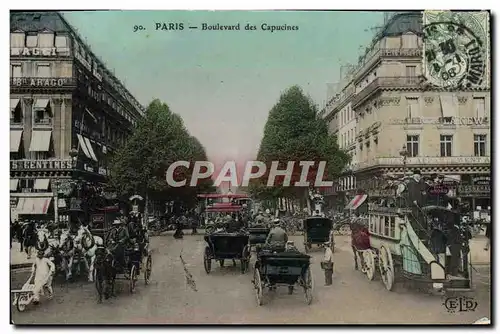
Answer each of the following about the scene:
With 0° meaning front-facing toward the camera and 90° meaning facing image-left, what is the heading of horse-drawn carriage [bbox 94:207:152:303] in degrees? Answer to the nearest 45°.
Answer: approximately 45°

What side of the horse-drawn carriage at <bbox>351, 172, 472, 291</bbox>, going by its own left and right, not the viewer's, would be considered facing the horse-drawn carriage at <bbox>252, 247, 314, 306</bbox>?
left

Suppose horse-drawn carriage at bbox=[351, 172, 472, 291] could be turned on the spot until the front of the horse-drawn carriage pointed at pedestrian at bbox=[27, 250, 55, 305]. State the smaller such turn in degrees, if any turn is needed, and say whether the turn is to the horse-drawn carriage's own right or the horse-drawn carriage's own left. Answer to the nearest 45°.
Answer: approximately 45° to the horse-drawn carriage's own left

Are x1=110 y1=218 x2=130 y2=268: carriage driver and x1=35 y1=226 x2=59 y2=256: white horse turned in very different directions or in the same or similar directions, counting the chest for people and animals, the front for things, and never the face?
same or similar directions

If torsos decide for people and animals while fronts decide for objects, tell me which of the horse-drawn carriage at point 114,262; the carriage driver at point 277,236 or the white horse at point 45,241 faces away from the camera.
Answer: the carriage driver

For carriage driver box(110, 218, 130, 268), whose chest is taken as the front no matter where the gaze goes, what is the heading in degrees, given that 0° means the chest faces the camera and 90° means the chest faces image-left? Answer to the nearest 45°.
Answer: approximately 45°

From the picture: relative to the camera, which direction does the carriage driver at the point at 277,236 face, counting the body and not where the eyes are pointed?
away from the camera

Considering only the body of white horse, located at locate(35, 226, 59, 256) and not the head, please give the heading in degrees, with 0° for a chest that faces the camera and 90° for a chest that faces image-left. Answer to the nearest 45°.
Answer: approximately 45°

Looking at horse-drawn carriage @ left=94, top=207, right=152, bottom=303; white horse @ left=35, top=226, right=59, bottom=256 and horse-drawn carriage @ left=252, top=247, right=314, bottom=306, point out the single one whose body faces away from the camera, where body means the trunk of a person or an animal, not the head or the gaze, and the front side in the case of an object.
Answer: horse-drawn carriage @ left=252, top=247, right=314, bottom=306

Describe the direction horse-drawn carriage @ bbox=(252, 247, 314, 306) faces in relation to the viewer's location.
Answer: facing away from the viewer

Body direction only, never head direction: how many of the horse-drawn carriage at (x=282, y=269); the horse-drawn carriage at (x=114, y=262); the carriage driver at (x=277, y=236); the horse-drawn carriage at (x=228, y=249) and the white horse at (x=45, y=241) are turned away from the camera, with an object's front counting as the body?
3

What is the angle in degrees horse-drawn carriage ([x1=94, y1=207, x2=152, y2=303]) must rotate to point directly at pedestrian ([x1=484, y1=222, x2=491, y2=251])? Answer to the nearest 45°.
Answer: approximately 135° to its left

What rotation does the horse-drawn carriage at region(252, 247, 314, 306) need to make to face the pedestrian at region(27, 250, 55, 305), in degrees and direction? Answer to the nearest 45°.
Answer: approximately 90° to its left

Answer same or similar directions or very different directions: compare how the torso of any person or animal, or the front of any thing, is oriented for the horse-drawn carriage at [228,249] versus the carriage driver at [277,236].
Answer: same or similar directions

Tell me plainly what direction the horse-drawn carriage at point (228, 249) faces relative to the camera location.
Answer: facing away from the viewer

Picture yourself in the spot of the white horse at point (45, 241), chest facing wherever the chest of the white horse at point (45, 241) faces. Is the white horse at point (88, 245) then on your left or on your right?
on your left

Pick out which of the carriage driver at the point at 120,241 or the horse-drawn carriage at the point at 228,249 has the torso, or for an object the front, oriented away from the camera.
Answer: the horse-drawn carriage
